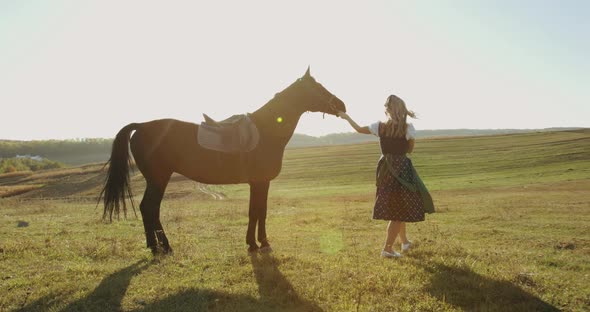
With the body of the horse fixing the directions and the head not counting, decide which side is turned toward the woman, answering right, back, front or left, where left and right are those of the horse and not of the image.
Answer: front

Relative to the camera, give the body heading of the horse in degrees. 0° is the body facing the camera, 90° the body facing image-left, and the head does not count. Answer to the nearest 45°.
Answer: approximately 270°
